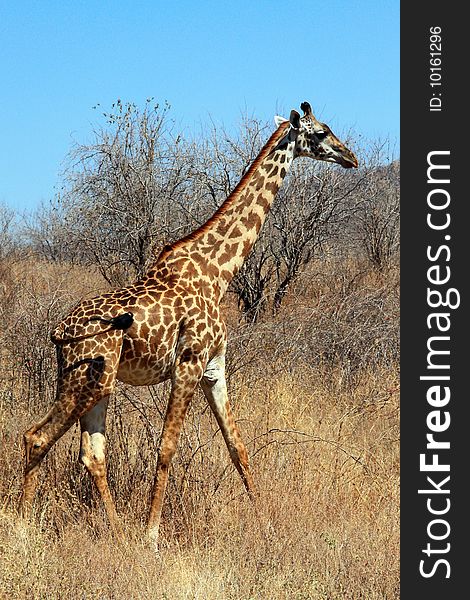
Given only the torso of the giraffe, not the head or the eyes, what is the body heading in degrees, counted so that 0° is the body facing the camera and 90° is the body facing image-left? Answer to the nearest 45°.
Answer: approximately 270°
